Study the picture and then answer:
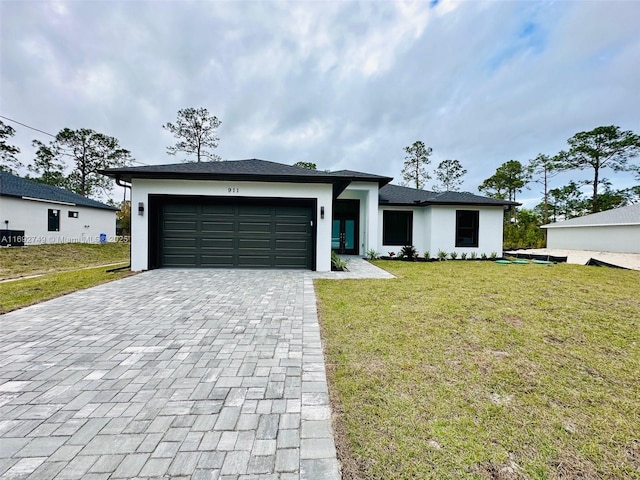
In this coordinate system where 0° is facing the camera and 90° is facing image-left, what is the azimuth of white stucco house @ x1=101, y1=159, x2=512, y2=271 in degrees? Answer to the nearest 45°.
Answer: approximately 0°

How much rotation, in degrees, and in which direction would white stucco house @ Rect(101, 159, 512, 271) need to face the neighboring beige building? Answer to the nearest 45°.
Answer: approximately 90° to its left

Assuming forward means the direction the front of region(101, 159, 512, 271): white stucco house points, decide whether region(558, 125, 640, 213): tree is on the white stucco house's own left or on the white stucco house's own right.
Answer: on the white stucco house's own left

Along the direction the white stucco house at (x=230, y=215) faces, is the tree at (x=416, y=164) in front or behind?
behind

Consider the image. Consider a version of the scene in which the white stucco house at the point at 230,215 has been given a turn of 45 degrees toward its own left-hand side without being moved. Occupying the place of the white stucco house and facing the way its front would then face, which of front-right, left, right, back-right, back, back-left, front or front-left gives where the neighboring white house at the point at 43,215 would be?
back

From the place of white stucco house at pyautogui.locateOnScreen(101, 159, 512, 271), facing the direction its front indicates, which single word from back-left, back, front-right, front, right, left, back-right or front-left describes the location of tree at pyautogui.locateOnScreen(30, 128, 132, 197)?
back-right

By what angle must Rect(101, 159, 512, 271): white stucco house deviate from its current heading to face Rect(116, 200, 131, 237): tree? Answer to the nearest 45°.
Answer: approximately 135° to its right

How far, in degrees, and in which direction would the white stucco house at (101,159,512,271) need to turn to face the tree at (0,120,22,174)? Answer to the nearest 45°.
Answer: approximately 135° to its right
